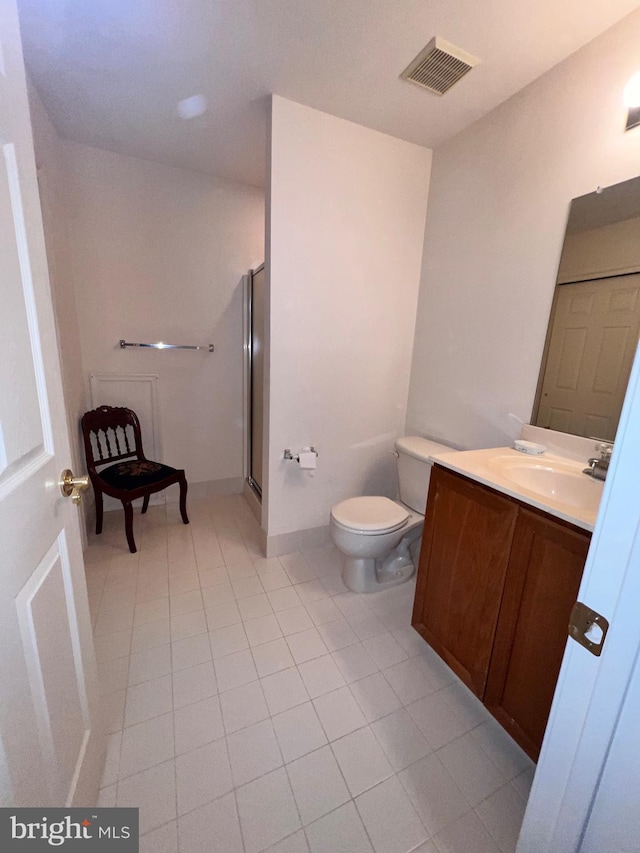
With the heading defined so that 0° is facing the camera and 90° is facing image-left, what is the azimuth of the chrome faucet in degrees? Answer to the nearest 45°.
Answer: approximately 45°

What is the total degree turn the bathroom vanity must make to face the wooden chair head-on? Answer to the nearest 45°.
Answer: approximately 45° to its right

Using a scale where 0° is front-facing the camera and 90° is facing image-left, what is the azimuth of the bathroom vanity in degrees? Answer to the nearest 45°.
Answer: approximately 45°

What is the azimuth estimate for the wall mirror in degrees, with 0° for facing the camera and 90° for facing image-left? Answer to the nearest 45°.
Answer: approximately 45°

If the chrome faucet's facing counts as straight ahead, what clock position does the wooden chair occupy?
The wooden chair is roughly at 1 o'clock from the chrome faucet.

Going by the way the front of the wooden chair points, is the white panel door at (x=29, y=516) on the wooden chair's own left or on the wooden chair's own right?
on the wooden chair's own right

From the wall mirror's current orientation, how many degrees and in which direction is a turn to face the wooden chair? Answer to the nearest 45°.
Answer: approximately 45° to its right
